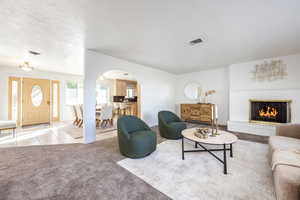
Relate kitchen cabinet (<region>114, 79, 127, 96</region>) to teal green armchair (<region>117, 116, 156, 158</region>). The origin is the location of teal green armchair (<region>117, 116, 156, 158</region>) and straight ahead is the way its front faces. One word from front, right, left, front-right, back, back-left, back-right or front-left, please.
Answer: back-left

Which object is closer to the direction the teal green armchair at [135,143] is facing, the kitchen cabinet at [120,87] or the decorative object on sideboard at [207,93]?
the decorative object on sideboard

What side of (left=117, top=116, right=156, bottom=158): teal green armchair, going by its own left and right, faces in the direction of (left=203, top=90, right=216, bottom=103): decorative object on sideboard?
left

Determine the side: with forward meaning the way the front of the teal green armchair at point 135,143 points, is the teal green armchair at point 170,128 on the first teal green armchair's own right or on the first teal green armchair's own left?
on the first teal green armchair's own left

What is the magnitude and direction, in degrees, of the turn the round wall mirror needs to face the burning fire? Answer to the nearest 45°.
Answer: approximately 45° to its left

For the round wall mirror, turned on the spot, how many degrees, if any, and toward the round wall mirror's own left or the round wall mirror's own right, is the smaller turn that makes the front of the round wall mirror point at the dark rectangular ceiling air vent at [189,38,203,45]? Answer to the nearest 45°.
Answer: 0° — it already faces it

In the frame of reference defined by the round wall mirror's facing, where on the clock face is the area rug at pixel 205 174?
The area rug is roughly at 12 o'clock from the round wall mirror.
